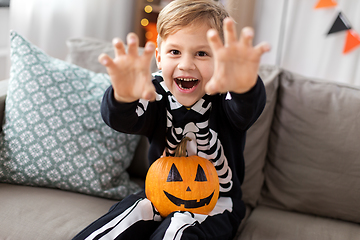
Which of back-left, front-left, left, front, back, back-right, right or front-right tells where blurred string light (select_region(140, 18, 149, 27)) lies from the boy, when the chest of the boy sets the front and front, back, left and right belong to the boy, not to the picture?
back

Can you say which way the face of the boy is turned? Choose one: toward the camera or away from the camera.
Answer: toward the camera

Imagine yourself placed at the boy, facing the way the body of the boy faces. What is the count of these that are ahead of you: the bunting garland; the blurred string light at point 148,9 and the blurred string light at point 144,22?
0

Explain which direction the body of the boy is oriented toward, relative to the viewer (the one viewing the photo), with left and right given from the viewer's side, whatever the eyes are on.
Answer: facing the viewer

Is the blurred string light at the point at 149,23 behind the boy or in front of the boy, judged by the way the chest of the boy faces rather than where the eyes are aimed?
behind

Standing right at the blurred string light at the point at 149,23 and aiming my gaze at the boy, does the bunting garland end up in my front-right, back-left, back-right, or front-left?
front-left

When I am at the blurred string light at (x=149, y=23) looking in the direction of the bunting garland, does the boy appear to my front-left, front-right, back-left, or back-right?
front-right

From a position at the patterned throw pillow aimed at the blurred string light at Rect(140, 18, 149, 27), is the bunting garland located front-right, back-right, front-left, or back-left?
front-right

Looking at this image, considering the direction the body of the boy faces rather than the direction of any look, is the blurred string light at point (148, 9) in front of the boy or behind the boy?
behind

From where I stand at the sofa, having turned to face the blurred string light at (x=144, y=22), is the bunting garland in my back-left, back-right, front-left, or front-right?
front-right
